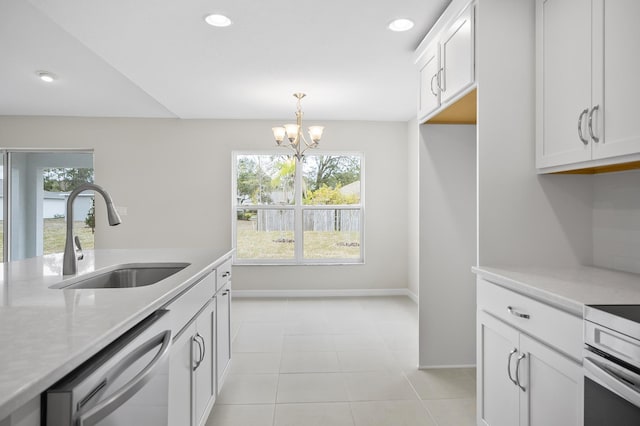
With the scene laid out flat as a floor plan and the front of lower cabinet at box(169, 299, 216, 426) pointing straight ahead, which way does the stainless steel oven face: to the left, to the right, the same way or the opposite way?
the opposite way

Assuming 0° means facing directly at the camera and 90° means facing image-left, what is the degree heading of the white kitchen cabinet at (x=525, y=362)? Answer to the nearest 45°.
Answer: approximately 45°

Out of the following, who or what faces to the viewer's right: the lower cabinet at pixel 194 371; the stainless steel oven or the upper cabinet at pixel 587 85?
the lower cabinet

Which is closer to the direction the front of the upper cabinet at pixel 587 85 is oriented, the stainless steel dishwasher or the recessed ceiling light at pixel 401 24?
the stainless steel dishwasher

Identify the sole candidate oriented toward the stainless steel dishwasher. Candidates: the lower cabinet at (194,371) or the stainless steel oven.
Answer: the stainless steel oven

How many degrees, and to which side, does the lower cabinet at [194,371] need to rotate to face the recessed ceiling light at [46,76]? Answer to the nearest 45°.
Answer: approximately 135° to its left

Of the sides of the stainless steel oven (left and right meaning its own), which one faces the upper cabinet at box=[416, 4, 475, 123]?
right
